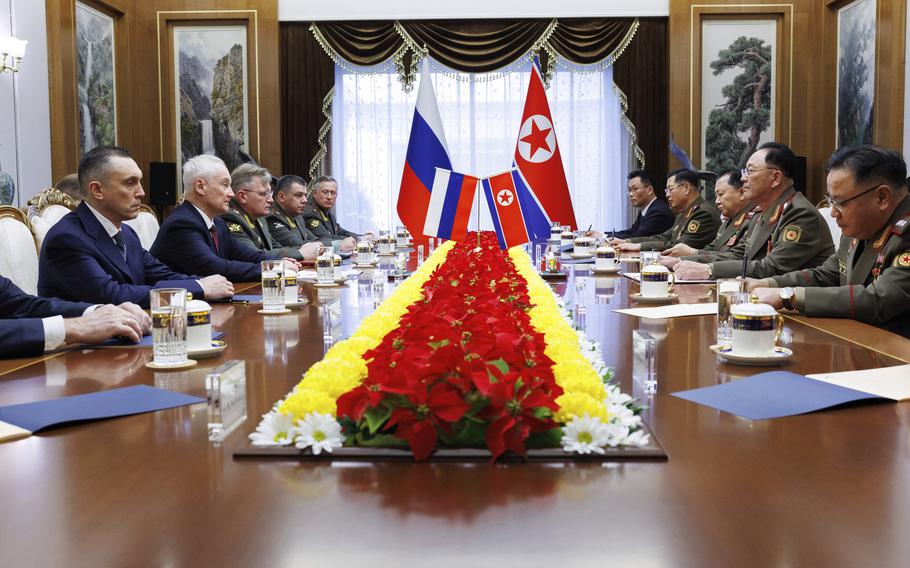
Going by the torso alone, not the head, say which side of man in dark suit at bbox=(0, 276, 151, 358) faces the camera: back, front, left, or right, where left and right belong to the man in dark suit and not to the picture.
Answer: right

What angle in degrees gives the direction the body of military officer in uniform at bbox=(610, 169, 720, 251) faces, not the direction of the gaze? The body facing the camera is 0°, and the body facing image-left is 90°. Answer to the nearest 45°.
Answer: approximately 90°

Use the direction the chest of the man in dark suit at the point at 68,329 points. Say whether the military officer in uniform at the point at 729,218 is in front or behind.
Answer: in front

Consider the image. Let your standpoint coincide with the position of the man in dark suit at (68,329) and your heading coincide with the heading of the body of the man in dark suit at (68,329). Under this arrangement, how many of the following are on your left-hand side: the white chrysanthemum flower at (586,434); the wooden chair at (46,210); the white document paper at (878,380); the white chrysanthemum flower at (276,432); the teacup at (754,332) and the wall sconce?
2

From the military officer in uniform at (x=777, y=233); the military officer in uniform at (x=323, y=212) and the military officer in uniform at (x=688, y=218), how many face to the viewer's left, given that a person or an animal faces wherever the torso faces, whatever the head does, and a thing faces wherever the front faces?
2

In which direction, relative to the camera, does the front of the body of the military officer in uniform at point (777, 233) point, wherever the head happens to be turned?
to the viewer's left

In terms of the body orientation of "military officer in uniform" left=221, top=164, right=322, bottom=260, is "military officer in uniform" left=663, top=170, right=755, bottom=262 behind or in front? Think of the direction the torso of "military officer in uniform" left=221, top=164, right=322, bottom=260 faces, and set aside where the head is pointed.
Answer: in front

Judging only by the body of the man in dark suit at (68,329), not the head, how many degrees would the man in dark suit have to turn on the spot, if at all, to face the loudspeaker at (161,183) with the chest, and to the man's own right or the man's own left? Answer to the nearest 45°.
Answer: approximately 90° to the man's own left

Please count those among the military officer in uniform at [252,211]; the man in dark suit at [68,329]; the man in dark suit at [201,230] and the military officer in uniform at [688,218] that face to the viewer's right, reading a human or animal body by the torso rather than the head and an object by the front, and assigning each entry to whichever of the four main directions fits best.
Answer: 3

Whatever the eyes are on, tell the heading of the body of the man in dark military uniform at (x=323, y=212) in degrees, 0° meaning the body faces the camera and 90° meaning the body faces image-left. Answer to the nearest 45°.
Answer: approximately 315°

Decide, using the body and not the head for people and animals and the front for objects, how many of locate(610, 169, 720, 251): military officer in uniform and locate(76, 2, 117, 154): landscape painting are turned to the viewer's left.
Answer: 1

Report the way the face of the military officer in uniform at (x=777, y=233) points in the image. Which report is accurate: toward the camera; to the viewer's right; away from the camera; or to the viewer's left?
to the viewer's left

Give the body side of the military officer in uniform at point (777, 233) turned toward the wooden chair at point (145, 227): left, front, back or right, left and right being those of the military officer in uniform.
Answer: front

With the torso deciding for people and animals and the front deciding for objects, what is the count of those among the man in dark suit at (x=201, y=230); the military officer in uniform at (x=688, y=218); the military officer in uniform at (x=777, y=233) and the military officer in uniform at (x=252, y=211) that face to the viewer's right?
2

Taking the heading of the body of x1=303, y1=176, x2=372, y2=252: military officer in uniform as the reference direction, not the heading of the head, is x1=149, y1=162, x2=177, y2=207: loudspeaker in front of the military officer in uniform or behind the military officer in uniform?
behind

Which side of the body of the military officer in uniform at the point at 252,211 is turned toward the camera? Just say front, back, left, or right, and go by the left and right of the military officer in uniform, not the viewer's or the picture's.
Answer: right

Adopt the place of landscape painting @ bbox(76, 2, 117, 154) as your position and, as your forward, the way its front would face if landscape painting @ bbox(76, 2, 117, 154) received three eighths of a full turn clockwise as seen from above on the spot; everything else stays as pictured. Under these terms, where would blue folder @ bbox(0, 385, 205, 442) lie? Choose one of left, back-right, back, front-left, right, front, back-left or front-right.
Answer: left

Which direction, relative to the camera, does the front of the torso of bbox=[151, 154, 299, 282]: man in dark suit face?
to the viewer's right
